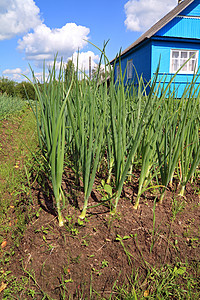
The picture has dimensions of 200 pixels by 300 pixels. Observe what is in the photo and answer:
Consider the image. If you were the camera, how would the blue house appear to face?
facing the viewer
